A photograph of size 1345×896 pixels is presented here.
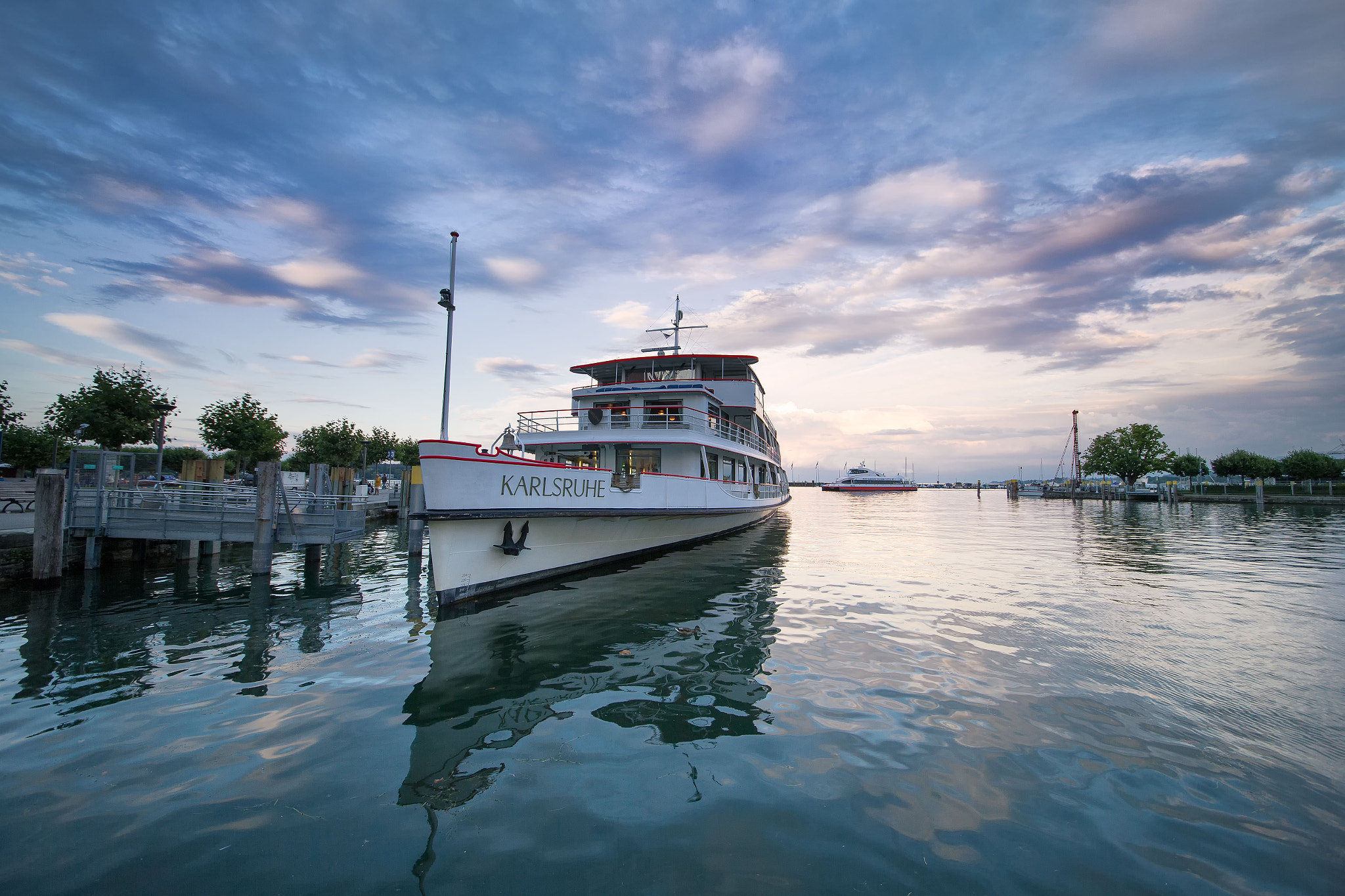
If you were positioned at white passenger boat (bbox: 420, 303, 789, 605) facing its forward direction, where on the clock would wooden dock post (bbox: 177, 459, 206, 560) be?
The wooden dock post is roughly at 2 o'clock from the white passenger boat.

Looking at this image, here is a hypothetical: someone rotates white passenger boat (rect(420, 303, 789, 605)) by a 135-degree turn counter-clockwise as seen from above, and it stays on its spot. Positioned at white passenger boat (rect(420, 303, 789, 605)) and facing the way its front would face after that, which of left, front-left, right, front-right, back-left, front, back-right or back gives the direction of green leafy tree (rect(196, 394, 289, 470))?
back-left

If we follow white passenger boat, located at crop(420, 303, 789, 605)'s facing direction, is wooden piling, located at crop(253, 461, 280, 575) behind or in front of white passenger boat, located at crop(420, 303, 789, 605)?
in front

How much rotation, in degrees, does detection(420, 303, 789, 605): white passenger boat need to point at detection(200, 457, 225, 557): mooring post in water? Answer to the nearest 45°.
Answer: approximately 45° to its right

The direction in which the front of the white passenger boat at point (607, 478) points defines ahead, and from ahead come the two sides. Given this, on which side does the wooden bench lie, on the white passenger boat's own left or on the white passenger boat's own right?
on the white passenger boat's own right

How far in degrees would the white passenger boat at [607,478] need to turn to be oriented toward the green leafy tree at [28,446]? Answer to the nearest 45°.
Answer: approximately 90° to its right

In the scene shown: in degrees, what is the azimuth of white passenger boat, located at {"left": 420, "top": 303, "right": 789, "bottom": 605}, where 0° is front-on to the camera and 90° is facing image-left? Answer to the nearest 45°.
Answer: approximately 45°

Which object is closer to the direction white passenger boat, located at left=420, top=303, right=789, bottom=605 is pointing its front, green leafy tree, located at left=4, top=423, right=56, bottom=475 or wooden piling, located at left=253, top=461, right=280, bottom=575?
the wooden piling
